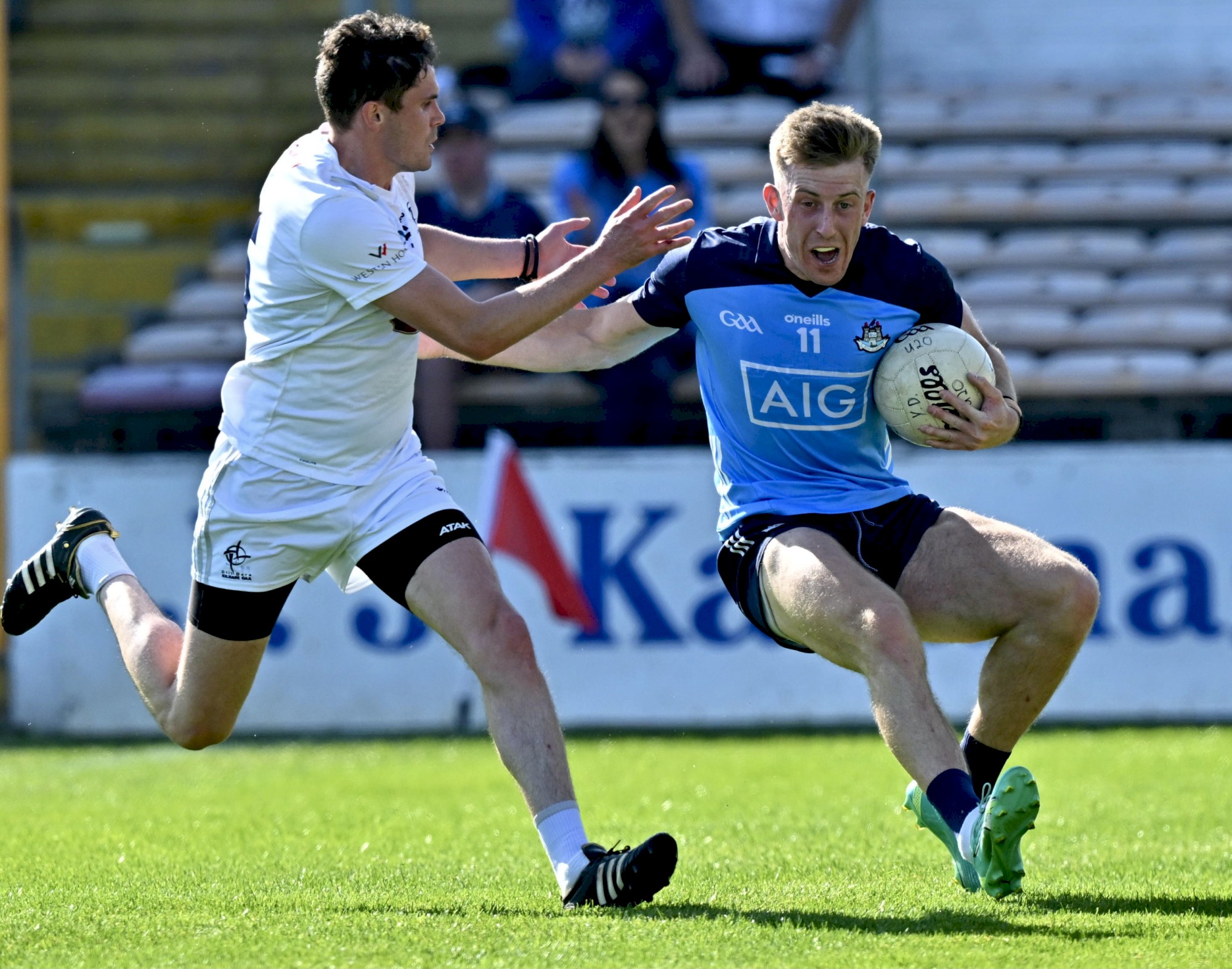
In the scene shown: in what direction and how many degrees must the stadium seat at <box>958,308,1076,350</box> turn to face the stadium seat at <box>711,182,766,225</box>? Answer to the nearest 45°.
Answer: approximately 90° to its right

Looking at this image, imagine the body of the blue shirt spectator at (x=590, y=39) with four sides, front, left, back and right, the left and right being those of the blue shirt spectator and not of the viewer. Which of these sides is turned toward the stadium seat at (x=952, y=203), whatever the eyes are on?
left

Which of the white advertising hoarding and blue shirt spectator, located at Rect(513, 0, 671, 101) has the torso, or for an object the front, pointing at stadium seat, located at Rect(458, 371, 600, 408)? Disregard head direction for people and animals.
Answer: the blue shirt spectator

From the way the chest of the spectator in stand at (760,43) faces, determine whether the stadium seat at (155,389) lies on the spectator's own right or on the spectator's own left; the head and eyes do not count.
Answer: on the spectator's own right

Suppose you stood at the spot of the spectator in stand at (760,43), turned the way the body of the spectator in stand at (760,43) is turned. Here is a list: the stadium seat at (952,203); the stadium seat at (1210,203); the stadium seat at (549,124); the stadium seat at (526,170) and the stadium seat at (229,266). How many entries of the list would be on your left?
2

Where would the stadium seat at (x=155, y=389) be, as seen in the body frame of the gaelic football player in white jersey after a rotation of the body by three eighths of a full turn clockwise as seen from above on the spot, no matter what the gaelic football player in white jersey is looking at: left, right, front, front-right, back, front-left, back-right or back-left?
back-right

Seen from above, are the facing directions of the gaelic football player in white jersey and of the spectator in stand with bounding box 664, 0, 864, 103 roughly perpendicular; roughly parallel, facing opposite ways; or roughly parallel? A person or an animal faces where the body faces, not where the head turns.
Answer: roughly perpendicular

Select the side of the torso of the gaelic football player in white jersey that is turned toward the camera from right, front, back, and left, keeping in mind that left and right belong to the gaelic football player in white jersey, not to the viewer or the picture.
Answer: right

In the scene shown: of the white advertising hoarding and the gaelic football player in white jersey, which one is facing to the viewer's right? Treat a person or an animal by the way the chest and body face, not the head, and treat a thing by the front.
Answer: the gaelic football player in white jersey

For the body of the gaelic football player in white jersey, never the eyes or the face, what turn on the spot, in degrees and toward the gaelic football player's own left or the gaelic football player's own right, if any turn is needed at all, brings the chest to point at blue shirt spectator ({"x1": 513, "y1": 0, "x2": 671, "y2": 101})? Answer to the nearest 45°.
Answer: approximately 90° to the gaelic football player's own left
